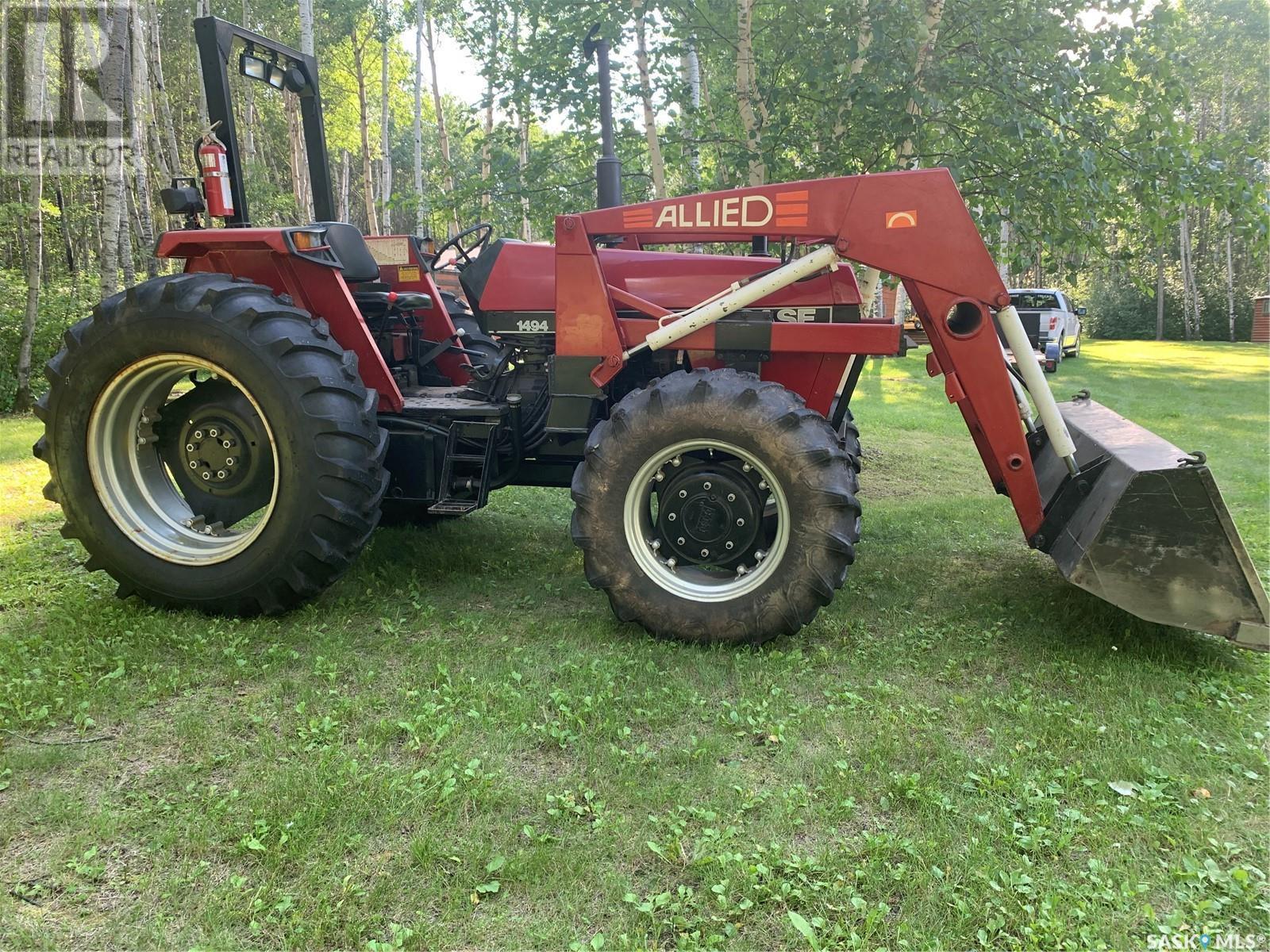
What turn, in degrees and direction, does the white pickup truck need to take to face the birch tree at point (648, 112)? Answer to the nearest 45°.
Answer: approximately 135° to its right

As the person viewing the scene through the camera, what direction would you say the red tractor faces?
facing to the right of the viewer

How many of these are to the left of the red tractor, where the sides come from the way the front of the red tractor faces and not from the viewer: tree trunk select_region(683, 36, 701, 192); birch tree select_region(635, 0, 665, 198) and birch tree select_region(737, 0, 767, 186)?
3

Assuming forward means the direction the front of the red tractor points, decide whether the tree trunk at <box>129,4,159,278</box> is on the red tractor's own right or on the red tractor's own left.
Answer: on the red tractor's own left

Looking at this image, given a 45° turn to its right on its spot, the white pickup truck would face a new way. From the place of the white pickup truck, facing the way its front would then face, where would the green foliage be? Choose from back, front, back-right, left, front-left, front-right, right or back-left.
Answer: back-right

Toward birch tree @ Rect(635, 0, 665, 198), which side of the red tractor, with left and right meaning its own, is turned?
left
